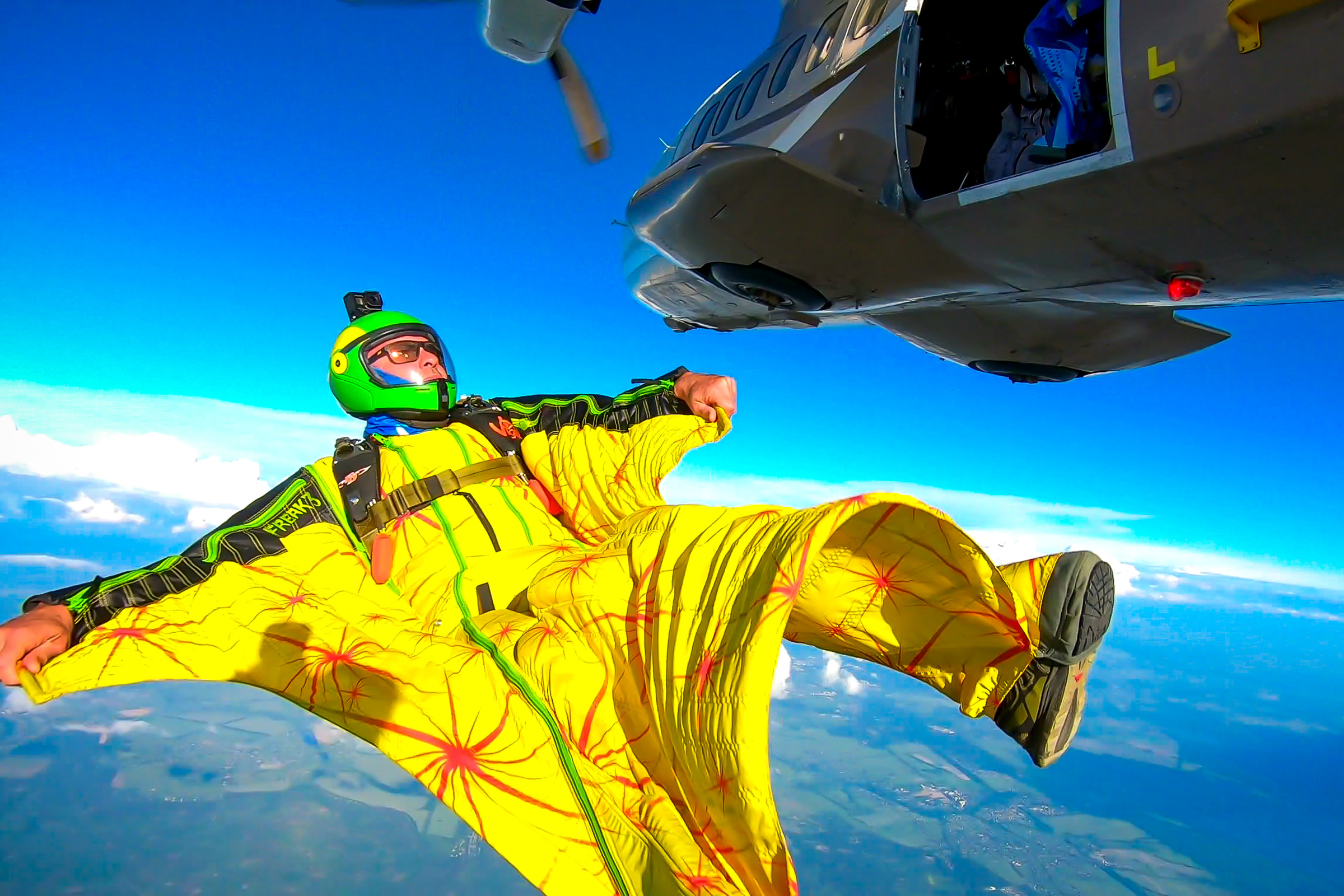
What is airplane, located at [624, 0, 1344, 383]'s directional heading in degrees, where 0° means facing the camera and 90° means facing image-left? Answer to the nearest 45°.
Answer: approximately 135°
